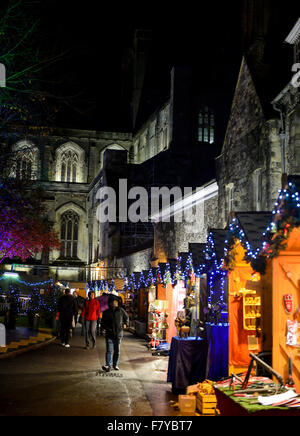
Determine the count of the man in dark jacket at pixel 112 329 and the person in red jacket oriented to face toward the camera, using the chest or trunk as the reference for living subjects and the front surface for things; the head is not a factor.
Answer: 2

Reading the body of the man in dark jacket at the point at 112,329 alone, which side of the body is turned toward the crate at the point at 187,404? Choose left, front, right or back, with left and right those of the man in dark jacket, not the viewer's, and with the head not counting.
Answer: front

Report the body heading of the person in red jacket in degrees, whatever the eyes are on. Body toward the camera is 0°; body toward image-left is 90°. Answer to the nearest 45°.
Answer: approximately 0°

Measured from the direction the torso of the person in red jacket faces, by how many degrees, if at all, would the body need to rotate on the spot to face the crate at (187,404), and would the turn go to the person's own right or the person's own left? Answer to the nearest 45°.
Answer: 0° — they already face it

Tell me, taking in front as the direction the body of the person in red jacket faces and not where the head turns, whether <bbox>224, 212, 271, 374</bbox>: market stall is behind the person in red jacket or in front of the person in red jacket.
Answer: in front

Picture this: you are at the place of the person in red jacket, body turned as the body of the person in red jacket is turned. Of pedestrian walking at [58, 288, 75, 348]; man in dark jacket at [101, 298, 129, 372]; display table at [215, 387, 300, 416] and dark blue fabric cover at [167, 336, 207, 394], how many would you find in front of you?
3

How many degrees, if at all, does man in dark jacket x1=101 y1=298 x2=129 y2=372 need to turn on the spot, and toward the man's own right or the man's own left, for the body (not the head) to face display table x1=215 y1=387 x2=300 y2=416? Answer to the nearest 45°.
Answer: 0° — they already face it
